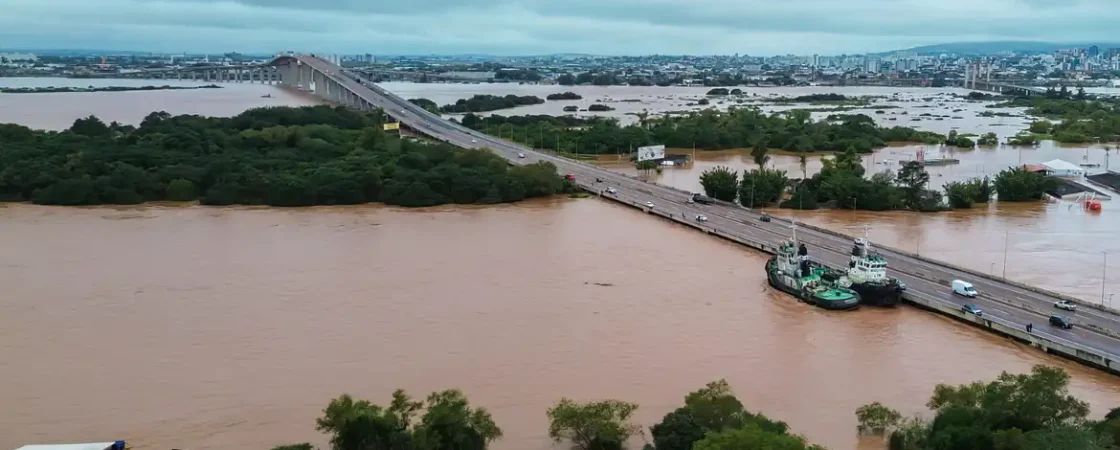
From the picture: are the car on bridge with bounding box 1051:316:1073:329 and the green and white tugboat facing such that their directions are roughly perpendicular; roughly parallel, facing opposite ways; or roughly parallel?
roughly parallel, facing opposite ways

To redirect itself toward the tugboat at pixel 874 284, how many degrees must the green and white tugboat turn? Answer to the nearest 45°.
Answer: approximately 180°

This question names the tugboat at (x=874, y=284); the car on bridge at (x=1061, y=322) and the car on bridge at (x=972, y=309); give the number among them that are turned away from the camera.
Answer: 0

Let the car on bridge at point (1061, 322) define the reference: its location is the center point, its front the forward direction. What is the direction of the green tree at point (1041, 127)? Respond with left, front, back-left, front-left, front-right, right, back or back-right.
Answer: back-left

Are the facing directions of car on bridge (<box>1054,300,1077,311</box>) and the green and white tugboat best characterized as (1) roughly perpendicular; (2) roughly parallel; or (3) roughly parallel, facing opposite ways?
roughly parallel

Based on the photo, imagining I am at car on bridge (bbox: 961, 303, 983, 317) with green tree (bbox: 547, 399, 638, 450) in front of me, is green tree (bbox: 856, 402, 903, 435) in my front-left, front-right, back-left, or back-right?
front-left

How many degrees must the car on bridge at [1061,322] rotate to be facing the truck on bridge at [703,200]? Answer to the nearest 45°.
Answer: approximately 180°

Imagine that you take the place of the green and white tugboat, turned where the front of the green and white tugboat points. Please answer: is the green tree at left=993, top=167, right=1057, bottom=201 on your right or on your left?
on your right

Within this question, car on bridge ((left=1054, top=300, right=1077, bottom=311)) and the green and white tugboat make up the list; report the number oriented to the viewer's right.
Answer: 0

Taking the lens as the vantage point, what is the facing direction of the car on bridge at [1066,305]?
facing away from the viewer and to the left of the viewer

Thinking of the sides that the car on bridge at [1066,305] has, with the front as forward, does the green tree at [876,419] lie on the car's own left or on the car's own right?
on the car's own left

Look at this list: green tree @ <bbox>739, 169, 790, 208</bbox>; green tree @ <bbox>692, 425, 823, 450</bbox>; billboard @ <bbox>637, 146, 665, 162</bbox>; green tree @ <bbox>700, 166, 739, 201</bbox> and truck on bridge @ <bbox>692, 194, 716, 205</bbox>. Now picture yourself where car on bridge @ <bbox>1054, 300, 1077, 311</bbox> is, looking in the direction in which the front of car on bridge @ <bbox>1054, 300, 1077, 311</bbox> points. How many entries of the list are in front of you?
4

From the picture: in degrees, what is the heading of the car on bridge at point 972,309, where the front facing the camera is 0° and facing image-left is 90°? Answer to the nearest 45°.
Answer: approximately 315°

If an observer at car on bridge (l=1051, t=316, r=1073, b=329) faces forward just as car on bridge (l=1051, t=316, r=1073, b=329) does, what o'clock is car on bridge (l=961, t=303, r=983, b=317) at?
car on bridge (l=961, t=303, r=983, b=317) is roughly at 5 o'clock from car on bridge (l=1051, t=316, r=1073, b=329).

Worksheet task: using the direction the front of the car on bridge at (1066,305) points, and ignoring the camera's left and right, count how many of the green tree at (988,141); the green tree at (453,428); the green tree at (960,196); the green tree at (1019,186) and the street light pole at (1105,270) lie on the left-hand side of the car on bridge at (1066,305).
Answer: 1

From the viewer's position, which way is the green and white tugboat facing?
facing away from the viewer and to the left of the viewer
